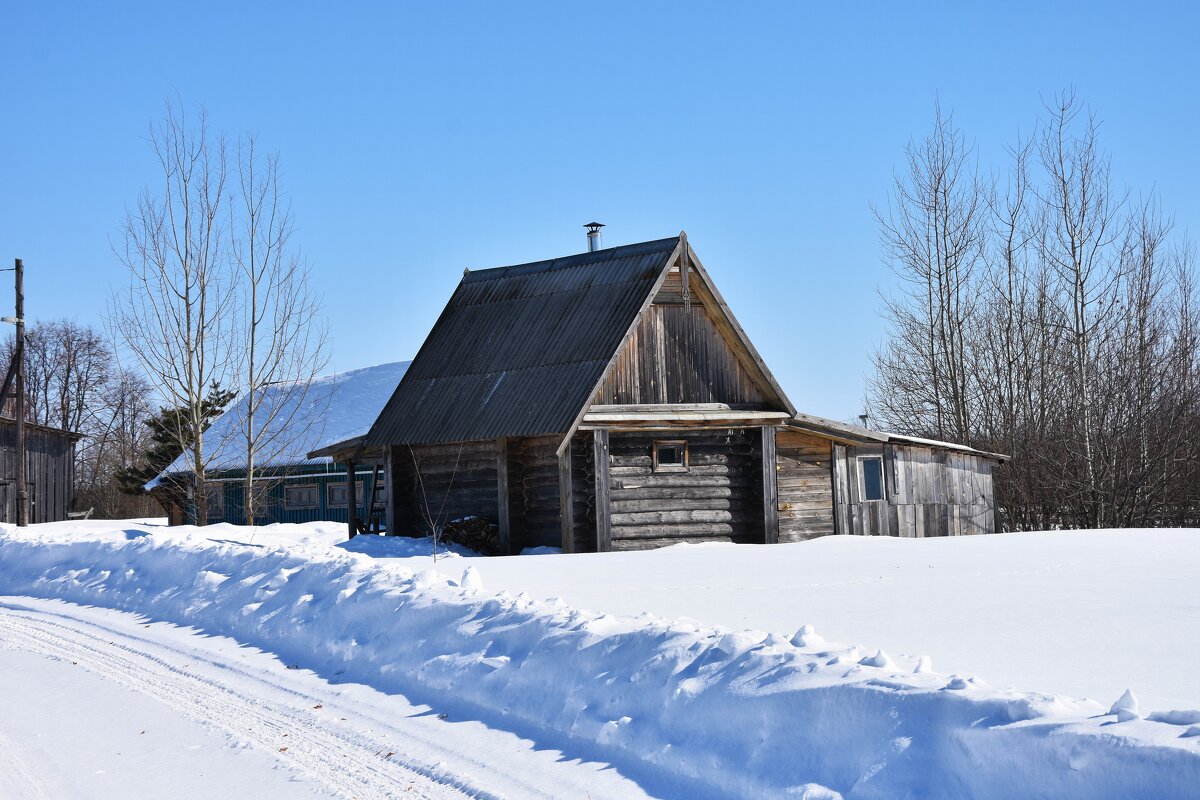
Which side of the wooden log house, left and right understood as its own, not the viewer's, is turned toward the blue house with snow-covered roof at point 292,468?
back

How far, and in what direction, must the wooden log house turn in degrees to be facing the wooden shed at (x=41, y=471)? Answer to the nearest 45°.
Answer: approximately 180°

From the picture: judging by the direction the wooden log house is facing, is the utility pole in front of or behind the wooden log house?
behind

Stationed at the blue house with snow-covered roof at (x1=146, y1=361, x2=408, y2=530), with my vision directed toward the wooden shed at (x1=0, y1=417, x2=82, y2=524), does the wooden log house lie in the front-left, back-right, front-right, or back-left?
back-left

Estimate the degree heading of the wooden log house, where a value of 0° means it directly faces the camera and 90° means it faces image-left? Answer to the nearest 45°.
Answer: approximately 315°

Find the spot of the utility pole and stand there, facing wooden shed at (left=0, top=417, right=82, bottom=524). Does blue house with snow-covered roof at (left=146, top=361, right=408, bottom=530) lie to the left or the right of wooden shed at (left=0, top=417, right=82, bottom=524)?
right
